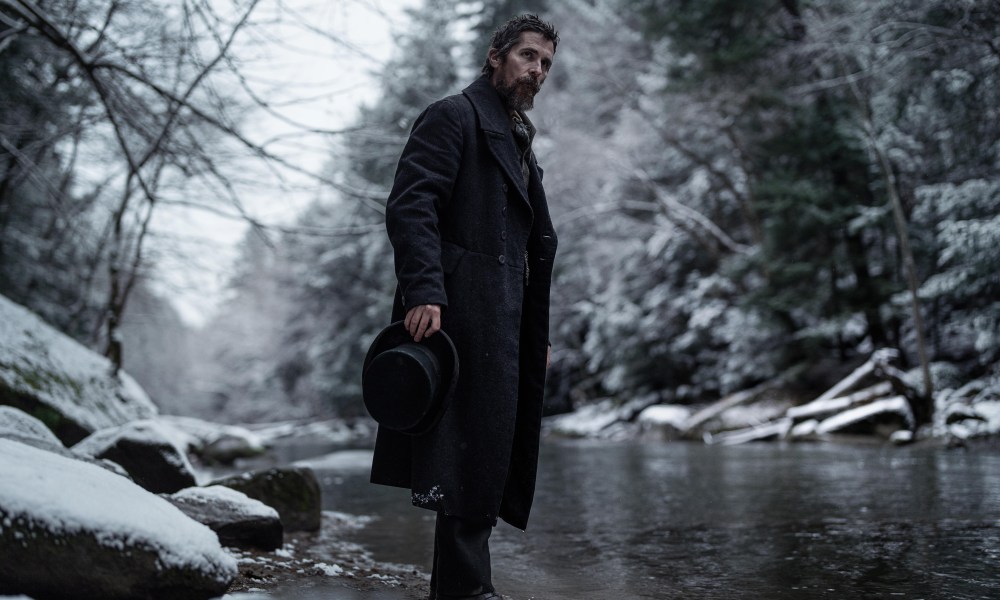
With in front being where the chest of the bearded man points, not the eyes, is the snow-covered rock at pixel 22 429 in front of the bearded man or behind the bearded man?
behind

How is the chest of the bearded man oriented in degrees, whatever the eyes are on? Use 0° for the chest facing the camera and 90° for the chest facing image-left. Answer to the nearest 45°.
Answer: approximately 315°

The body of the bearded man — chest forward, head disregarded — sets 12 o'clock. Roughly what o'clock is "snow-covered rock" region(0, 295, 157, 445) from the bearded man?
The snow-covered rock is roughly at 6 o'clock from the bearded man.

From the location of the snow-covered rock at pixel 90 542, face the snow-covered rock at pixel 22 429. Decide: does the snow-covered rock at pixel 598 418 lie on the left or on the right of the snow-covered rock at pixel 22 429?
right

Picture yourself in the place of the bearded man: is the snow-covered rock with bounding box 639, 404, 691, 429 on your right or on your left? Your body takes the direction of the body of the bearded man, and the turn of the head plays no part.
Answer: on your left

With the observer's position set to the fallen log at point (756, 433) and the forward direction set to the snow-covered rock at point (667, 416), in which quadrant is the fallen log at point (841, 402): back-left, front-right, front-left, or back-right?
back-right

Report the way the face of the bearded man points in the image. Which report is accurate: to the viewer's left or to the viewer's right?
to the viewer's right

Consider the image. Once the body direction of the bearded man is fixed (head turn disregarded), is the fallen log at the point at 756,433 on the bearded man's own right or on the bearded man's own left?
on the bearded man's own left
